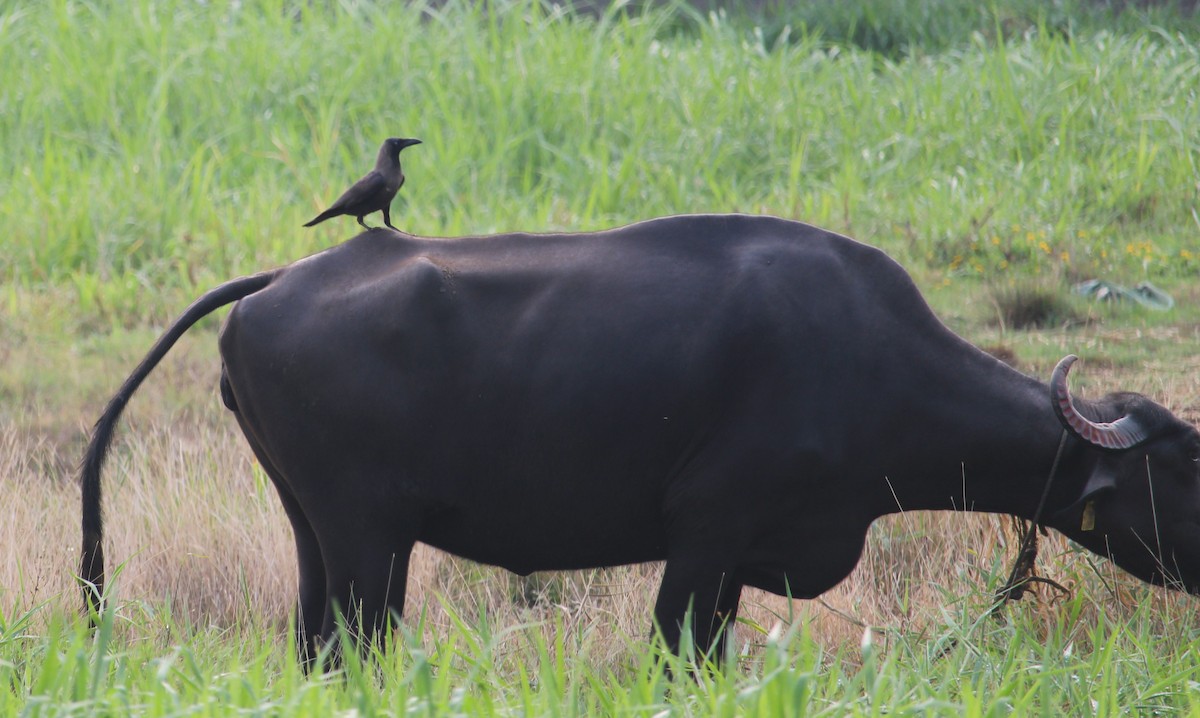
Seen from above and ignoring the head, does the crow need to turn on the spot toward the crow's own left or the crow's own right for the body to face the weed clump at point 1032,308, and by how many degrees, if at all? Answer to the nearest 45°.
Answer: approximately 45° to the crow's own left

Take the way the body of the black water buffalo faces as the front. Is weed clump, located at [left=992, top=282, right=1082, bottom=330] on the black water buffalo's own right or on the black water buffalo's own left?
on the black water buffalo's own left

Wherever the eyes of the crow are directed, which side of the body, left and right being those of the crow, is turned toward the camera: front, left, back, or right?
right

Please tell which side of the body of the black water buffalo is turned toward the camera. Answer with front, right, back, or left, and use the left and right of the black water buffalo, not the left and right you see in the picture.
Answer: right
